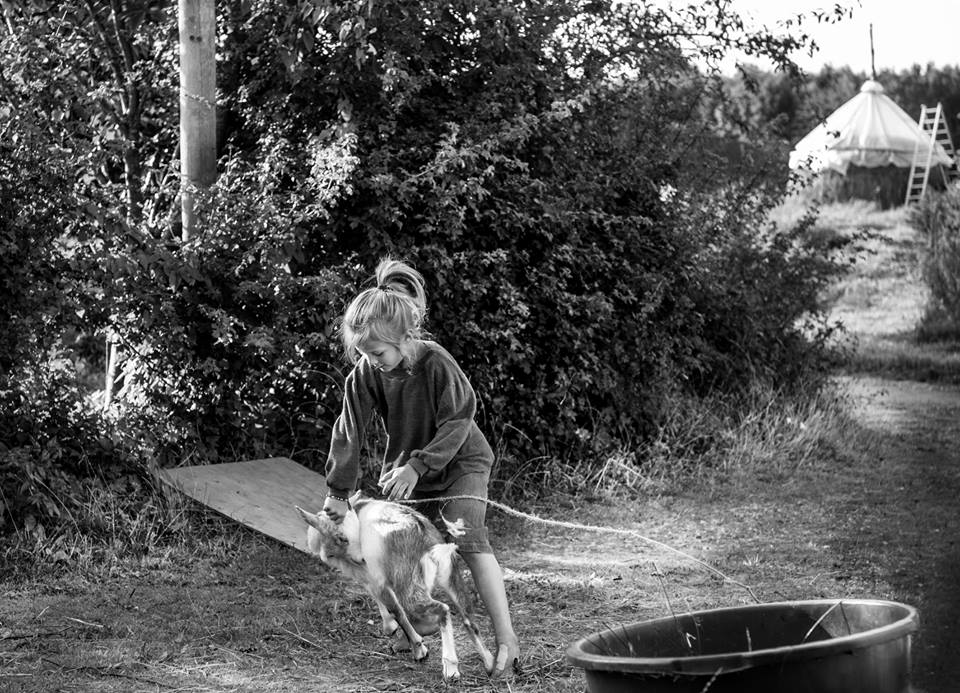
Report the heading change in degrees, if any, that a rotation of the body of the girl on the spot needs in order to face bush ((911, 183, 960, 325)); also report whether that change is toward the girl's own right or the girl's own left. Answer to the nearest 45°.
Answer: approximately 180°

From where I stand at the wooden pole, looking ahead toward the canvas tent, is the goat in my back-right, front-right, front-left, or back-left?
back-right

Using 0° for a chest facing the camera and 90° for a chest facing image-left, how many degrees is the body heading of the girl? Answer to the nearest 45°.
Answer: approximately 45°

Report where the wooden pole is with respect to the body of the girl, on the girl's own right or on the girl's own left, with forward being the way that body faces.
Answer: on the girl's own right

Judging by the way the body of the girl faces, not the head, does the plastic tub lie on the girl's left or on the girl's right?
on the girl's left

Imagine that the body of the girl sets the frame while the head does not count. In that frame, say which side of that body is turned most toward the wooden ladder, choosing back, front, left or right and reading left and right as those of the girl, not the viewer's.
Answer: back

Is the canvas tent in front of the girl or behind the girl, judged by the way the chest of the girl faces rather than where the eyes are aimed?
behind
